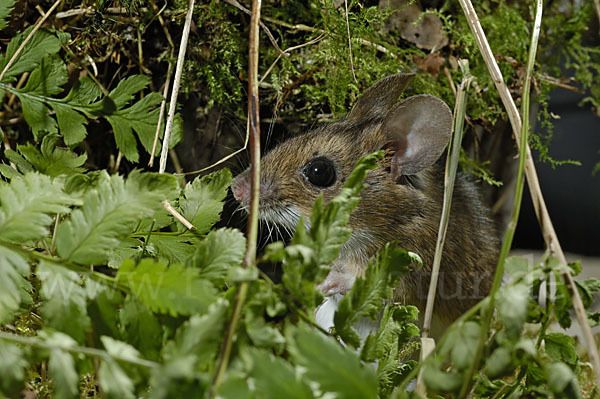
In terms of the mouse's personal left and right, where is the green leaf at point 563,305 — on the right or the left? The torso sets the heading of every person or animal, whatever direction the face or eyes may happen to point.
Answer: on its left

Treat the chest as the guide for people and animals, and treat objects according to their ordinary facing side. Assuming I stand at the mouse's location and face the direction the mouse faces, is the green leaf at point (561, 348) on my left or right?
on my left

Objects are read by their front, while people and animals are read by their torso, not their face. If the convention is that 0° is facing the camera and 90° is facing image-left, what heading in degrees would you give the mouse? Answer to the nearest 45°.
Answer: approximately 90°

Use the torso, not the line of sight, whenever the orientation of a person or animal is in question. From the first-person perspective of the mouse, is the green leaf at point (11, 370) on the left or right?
on its left

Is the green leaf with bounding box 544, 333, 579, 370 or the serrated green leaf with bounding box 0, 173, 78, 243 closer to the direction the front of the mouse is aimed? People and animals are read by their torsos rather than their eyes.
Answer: the serrated green leaf

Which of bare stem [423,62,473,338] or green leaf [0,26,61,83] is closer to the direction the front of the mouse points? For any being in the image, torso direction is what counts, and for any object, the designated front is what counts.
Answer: the green leaf

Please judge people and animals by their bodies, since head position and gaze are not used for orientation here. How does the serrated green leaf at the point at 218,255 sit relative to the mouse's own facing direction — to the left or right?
on its left

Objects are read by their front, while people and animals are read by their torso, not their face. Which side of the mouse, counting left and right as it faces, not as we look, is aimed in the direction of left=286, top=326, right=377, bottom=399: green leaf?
left

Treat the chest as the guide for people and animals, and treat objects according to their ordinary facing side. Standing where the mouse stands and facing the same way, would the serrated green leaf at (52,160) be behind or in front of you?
in front

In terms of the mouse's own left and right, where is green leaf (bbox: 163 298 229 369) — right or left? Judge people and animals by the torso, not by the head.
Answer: on its left
